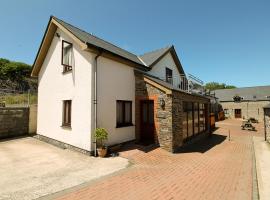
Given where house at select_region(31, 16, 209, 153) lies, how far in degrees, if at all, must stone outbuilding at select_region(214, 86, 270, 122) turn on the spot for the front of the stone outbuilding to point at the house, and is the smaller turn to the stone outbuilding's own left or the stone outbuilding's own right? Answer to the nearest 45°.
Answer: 0° — it already faces it

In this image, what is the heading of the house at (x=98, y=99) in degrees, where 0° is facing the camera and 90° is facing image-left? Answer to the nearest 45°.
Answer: approximately 315°

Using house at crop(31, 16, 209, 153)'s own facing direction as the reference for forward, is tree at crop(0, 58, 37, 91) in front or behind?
behind

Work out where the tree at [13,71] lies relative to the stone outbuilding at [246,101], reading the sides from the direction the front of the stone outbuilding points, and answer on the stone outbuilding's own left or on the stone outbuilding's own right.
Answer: on the stone outbuilding's own right

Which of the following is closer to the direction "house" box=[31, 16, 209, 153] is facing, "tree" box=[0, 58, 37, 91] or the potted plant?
the potted plant

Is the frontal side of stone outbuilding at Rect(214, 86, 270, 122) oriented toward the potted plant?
yes

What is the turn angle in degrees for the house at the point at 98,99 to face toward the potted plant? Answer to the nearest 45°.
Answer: approximately 45° to its right

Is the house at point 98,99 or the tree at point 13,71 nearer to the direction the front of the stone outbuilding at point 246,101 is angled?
the house

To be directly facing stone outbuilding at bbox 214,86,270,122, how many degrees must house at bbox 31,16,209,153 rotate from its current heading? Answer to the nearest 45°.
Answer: approximately 90° to its left

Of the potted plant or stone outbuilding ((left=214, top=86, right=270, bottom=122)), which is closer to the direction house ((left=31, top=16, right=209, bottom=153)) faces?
the potted plant
